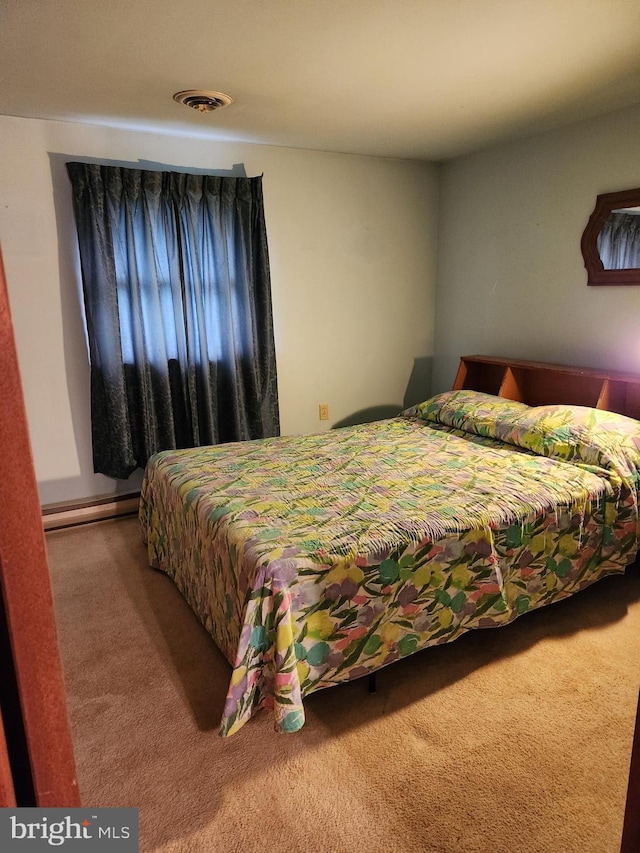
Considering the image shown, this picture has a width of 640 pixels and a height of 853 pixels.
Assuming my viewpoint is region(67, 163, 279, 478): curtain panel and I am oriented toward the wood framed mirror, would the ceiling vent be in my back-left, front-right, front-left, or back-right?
front-right

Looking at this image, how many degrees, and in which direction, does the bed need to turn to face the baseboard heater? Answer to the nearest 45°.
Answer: approximately 90° to its right

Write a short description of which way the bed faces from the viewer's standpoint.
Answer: facing the viewer and to the left of the viewer

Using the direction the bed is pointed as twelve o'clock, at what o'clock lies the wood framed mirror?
The wood framed mirror is roughly at 6 o'clock from the bed.

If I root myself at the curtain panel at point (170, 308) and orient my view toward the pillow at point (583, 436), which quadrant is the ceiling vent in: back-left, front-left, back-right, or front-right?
front-right

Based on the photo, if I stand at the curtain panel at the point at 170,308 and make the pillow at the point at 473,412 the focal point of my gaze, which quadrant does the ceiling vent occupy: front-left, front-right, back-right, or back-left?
front-right

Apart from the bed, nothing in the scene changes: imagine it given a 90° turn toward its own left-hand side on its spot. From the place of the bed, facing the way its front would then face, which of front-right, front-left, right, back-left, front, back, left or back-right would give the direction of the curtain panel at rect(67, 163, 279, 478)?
back

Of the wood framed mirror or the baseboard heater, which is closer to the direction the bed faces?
the baseboard heater
